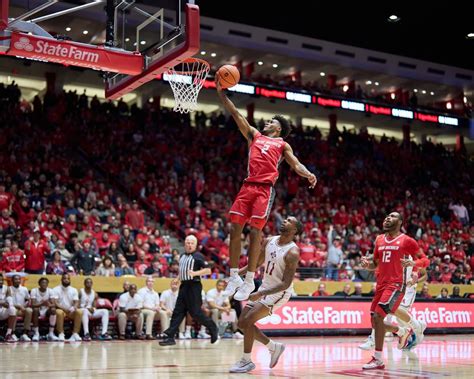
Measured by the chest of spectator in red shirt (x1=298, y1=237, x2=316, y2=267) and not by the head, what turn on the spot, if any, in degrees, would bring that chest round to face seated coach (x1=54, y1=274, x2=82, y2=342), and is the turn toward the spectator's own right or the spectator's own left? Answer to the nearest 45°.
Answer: approximately 45° to the spectator's own right

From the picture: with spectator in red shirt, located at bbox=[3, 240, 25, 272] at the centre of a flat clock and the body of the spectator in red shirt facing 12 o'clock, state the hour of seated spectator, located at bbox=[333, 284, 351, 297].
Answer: The seated spectator is roughly at 9 o'clock from the spectator in red shirt.

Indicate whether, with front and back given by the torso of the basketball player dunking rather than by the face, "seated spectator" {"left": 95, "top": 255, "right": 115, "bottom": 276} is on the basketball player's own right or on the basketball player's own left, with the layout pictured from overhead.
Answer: on the basketball player's own right

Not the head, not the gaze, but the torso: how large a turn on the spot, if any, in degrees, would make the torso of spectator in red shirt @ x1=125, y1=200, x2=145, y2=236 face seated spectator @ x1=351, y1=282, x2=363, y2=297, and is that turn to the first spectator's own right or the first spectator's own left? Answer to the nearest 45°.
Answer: approximately 90° to the first spectator's own left

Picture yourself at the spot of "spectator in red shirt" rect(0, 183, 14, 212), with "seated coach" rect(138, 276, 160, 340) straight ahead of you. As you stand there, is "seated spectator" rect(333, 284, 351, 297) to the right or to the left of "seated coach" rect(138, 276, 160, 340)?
left

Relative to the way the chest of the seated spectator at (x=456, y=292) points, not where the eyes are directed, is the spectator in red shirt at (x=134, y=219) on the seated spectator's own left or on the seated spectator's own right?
on the seated spectator's own right

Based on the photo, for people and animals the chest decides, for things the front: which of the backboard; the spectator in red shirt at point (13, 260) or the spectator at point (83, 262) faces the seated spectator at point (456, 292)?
the backboard

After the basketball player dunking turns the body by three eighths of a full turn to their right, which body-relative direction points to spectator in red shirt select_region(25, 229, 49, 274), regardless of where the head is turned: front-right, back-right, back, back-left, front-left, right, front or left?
front-left

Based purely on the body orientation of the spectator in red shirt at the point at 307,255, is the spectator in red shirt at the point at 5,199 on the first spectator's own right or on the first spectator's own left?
on the first spectator's own right
